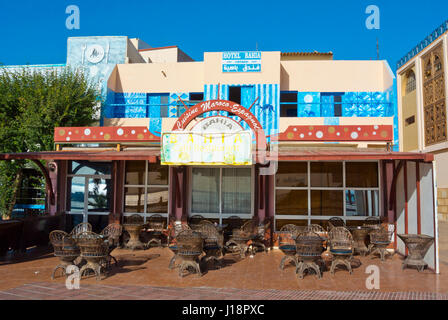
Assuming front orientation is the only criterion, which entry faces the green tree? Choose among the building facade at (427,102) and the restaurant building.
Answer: the building facade

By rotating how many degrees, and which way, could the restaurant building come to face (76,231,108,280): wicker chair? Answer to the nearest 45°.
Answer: approximately 45° to its right

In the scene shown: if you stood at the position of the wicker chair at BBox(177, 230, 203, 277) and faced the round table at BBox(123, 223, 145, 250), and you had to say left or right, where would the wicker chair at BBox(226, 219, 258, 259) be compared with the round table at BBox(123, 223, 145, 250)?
right

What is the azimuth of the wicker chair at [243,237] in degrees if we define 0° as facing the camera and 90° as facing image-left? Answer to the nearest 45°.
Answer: approximately 45°

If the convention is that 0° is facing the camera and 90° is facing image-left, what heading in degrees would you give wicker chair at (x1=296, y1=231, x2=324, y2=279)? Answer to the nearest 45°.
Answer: approximately 180°
